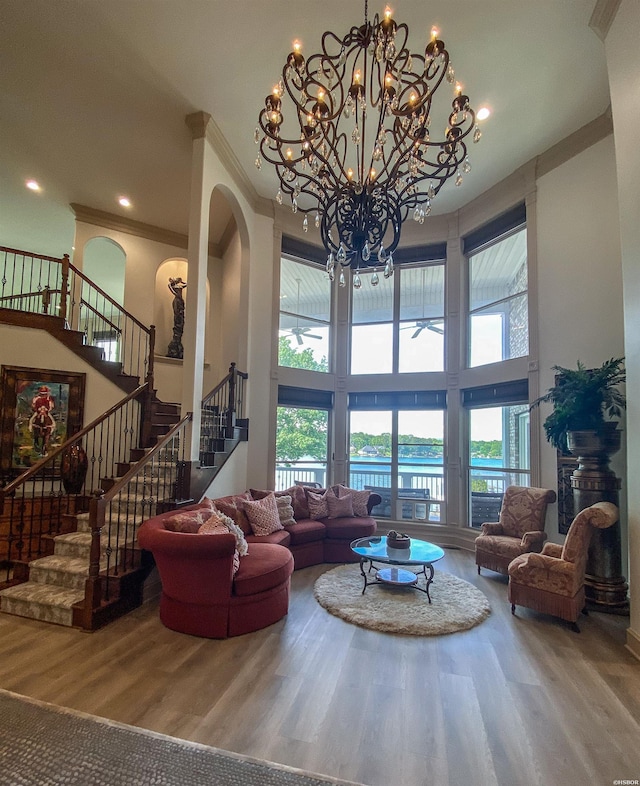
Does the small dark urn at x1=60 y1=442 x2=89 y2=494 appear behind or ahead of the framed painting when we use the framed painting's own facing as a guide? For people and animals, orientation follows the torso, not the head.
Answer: ahead

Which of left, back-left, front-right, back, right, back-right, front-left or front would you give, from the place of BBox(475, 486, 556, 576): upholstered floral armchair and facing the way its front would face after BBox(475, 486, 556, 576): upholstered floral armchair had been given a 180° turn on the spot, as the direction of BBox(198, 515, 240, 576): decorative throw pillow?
back

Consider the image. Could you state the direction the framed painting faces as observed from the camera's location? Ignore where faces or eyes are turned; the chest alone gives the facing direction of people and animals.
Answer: facing the viewer and to the right of the viewer

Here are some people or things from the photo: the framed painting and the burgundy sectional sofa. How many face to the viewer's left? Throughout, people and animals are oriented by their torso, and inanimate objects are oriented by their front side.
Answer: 0

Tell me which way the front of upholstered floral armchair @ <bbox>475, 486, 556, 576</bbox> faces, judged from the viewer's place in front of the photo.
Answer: facing the viewer and to the left of the viewer

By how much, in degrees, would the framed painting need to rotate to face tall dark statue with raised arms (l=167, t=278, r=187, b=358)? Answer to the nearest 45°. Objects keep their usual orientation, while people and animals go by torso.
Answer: approximately 90° to its left

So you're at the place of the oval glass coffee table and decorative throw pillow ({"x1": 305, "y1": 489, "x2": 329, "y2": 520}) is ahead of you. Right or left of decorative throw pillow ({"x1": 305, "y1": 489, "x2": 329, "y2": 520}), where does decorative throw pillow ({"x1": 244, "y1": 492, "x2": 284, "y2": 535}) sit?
left

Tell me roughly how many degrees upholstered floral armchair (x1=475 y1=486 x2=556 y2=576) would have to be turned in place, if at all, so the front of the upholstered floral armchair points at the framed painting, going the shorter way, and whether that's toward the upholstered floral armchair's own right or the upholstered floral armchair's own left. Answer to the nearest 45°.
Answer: approximately 45° to the upholstered floral armchair's own right

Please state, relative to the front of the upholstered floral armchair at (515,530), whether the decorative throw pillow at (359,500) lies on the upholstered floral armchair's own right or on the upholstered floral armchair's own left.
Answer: on the upholstered floral armchair's own right

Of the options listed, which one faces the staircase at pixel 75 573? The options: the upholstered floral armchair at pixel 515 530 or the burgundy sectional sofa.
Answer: the upholstered floral armchair
